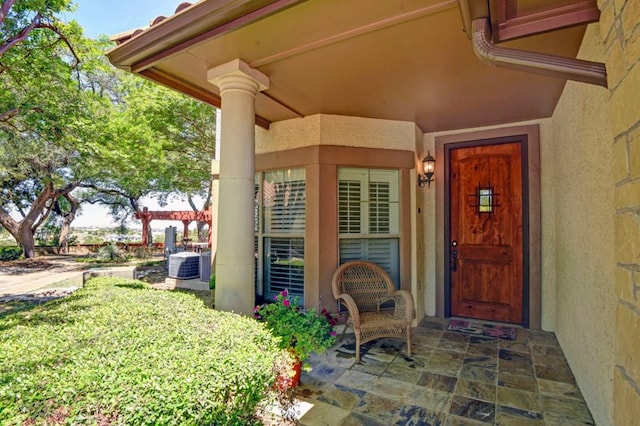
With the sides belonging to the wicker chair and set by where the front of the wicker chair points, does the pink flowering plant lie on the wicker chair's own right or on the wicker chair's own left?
on the wicker chair's own right

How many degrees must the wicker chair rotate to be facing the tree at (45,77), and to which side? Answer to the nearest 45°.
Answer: approximately 135° to its right

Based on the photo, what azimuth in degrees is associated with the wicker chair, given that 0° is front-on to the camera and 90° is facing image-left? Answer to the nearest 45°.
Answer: approximately 315°

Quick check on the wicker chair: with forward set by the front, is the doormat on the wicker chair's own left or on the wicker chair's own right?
on the wicker chair's own left

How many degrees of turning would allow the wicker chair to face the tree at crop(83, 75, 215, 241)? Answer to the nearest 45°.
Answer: approximately 180°

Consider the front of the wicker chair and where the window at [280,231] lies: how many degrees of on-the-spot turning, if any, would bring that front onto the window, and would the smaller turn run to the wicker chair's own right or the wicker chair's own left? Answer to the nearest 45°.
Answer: approximately 135° to the wicker chair's own right

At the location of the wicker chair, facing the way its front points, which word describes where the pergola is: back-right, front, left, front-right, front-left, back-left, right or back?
back

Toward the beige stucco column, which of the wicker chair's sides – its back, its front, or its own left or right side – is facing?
right

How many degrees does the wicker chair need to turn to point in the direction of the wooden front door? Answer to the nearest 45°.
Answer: approximately 90° to its left
